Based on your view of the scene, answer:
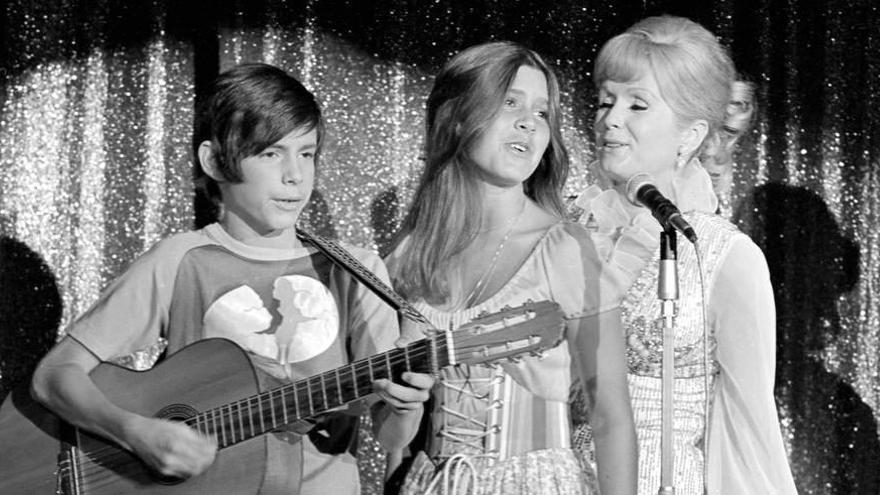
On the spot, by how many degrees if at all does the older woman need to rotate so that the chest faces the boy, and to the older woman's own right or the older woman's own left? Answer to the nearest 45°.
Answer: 0° — they already face them

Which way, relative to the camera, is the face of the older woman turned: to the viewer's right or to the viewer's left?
to the viewer's left

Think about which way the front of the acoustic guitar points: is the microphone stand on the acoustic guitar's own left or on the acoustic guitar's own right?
on the acoustic guitar's own left

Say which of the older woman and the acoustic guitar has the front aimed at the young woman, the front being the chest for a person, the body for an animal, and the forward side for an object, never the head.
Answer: the older woman

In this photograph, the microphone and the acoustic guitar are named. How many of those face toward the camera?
1

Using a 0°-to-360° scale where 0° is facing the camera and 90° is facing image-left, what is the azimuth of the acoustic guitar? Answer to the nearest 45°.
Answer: approximately 0°

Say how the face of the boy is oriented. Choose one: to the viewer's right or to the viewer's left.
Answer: to the viewer's right

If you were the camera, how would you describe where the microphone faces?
facing away from the viewer and to the left of the viewer
